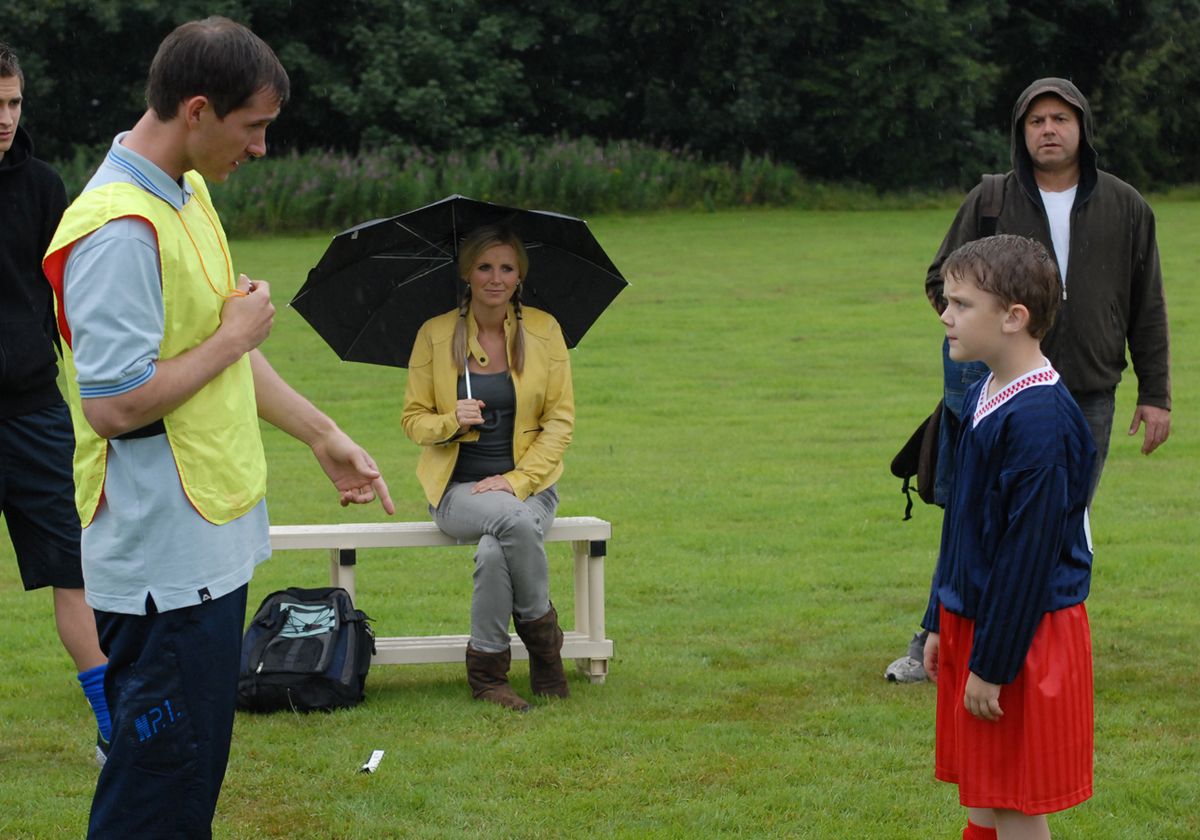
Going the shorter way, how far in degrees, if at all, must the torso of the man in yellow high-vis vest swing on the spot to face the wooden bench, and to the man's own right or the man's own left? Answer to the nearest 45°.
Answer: approximately 90° to the man's own left

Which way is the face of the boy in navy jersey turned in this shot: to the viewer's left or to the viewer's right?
to the viewer's left

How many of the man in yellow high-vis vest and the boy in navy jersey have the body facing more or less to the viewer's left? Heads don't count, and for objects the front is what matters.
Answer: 1

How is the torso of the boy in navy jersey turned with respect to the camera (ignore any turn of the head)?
to the viewer's left

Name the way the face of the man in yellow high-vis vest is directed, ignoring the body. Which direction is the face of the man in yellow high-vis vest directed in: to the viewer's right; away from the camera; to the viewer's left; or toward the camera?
to the viewer's right

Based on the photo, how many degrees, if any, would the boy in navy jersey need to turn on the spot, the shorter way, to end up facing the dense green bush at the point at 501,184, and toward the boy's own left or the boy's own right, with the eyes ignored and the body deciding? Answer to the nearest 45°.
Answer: approximately 90° to the boy's own right

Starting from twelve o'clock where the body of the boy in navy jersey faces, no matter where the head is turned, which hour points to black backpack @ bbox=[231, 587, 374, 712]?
The black backpack is roughly at 1 o'clock from the boy in navy jersey.

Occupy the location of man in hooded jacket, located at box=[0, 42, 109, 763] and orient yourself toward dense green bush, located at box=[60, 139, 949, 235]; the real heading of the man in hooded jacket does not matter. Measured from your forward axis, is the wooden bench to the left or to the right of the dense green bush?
right

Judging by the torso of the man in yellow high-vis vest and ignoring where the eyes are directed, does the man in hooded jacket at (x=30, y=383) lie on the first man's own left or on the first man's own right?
on the first man's own left

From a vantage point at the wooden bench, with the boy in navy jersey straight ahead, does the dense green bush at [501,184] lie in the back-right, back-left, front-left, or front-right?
back-left

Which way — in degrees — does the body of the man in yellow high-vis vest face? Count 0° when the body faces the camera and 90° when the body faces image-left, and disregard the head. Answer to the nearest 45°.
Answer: approximately 270°

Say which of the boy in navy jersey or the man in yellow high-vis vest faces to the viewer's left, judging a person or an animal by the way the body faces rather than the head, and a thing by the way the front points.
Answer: the boy in navy jersey
